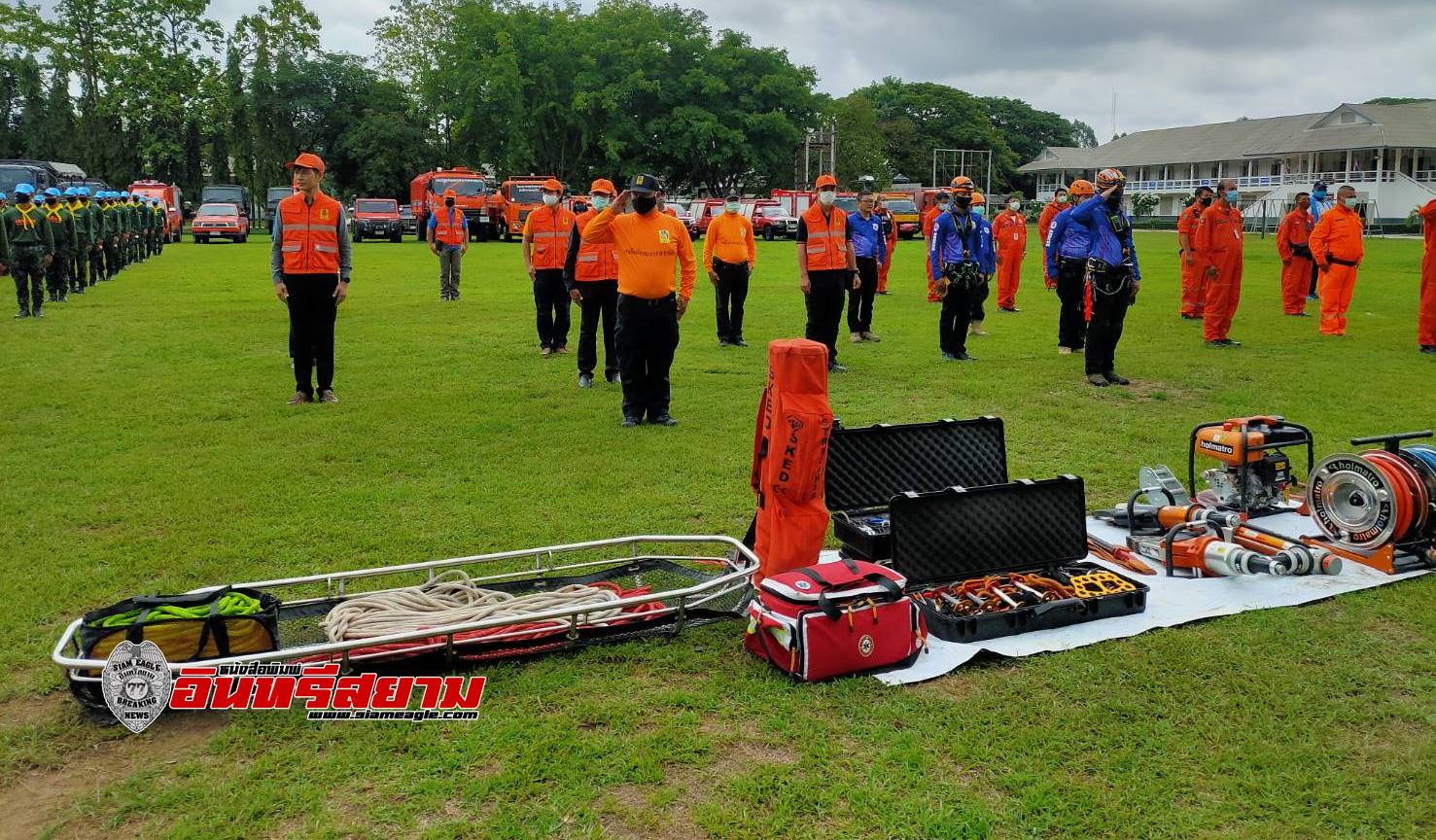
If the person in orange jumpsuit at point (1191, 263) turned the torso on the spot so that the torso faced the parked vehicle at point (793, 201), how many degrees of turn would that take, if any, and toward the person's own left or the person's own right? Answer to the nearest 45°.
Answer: approximately 180°

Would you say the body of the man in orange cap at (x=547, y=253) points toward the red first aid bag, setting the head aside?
yes

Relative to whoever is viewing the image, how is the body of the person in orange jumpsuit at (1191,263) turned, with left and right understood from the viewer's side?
facing the viewer and to the right of the viewer

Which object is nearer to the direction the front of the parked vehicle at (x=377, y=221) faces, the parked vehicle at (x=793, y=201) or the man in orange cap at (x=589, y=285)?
the man in orange cap

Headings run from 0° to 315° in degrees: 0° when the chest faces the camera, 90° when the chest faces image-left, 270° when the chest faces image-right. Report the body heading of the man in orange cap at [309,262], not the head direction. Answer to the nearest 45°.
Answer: approximately 0°

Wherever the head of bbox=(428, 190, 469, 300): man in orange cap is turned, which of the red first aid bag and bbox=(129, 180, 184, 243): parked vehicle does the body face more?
the red first aid bag

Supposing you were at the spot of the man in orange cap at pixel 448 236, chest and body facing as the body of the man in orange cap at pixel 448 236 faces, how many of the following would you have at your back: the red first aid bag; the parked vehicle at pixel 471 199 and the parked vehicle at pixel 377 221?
2

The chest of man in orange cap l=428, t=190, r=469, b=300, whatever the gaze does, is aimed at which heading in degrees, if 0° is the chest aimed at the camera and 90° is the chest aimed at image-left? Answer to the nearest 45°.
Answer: approximately 0°
